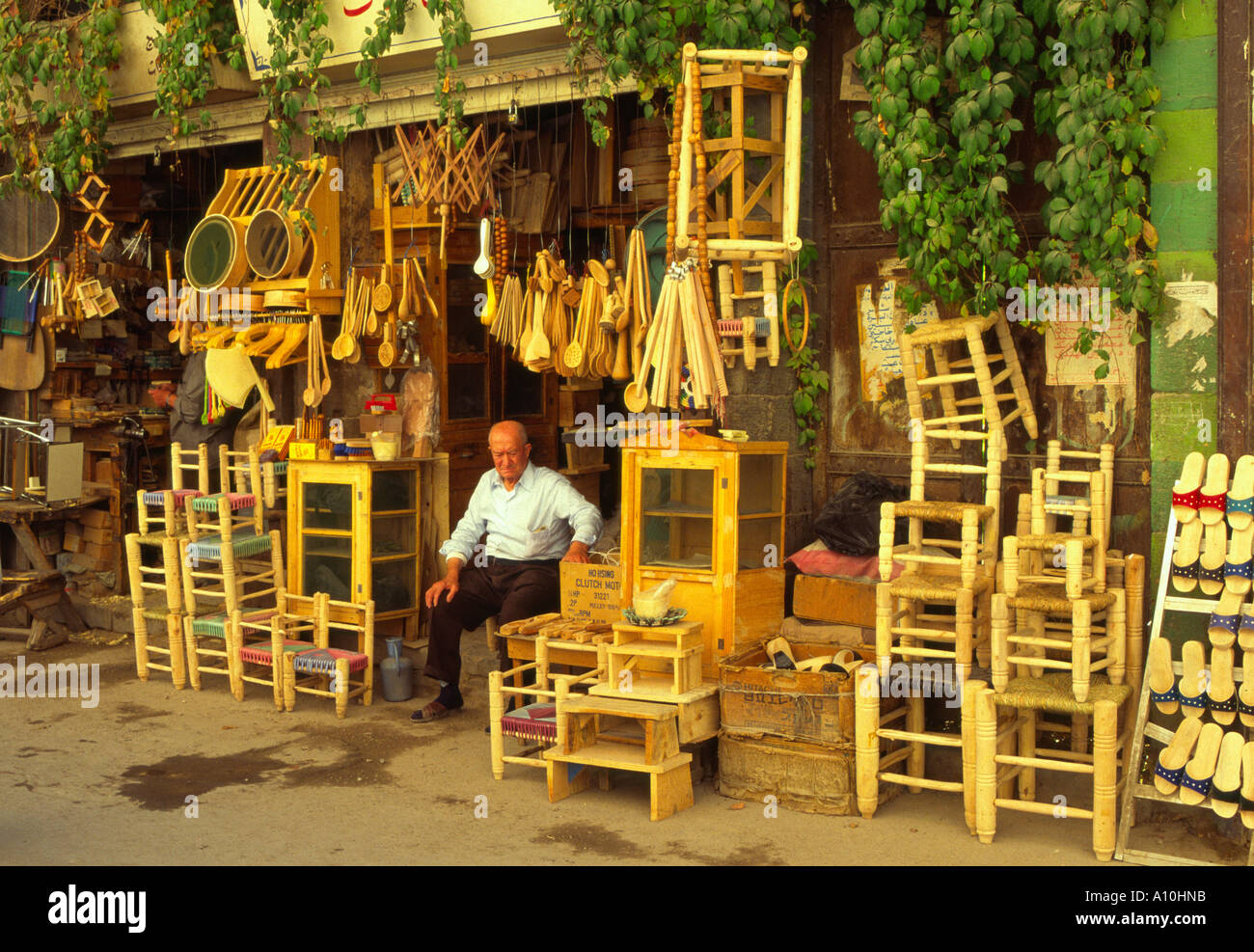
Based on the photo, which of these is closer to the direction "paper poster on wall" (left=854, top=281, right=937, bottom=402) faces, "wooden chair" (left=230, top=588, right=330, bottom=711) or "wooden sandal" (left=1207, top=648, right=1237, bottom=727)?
the wooden sandal

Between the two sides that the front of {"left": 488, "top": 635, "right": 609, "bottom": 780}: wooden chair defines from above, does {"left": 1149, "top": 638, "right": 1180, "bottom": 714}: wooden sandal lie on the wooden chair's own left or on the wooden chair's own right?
on the wooden chair's own left

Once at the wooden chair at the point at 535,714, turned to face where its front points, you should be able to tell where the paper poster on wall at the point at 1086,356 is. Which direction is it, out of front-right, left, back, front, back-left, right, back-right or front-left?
back-left

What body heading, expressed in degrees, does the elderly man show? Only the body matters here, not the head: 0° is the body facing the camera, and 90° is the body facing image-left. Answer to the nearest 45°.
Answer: approximately 45°

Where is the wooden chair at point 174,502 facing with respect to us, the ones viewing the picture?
facing the viewer and to the left of the viewer

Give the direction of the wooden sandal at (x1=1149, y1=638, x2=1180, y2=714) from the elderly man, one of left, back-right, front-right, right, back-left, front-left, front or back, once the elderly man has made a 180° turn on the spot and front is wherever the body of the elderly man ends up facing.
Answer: right

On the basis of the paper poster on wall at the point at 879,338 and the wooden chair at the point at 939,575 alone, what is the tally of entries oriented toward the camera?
2

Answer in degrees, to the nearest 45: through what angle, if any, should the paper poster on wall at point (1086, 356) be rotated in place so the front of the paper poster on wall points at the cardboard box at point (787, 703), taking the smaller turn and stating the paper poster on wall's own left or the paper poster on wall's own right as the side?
approximately 45° to the paper poster on wall's own right

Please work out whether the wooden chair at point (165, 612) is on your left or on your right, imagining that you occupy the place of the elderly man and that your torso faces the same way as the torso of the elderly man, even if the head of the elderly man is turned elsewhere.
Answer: on your right

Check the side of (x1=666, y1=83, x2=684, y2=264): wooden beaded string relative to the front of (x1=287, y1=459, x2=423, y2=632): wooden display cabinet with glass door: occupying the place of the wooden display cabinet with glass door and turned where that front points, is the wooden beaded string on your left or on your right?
on your left

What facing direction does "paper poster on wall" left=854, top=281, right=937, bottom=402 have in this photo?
toward the camera

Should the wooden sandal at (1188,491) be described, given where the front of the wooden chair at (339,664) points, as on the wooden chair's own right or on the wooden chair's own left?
on the wooden chair's own left

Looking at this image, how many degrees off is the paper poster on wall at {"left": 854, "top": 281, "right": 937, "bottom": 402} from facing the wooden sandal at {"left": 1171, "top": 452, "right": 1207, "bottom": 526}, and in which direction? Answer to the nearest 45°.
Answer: approximately 45° to its left

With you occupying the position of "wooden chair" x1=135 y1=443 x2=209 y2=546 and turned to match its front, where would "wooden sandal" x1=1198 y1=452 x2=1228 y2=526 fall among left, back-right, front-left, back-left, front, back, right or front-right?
left

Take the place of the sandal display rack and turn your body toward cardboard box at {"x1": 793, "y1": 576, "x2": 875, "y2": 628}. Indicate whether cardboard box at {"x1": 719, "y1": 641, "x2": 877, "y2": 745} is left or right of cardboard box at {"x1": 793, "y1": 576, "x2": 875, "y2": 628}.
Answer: left

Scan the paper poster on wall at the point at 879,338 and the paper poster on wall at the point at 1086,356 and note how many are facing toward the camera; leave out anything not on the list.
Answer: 2

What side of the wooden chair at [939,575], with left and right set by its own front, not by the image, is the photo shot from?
front

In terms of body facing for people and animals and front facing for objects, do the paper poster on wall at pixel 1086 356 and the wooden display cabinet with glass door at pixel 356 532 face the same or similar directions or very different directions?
same or similar directions
